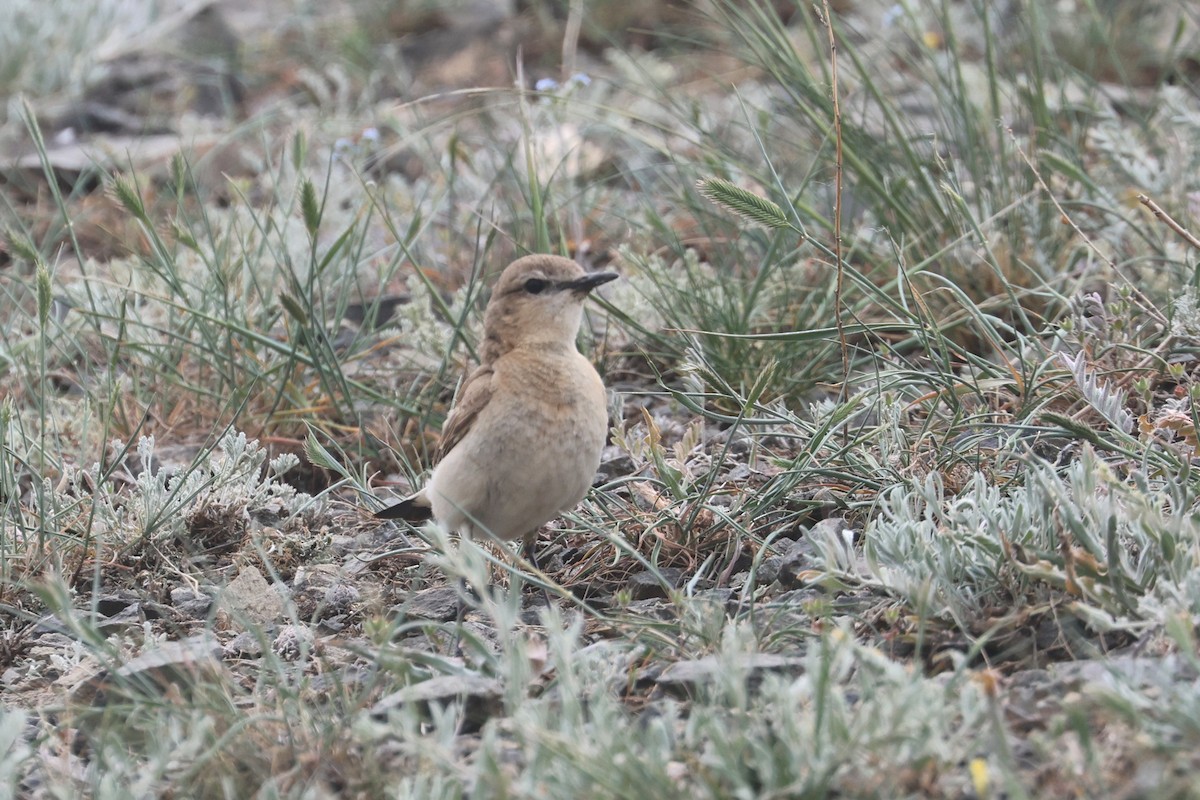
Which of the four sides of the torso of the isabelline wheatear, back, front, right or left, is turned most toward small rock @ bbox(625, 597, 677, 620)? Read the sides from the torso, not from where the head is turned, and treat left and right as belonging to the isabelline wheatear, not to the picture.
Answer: front

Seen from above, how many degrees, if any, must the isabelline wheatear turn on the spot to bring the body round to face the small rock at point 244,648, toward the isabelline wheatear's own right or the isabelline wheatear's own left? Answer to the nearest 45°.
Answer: approximately 90° to the isabelline wheatear's own right

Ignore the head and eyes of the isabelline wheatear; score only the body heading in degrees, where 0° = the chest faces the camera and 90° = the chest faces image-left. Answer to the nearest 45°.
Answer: approximately 315°

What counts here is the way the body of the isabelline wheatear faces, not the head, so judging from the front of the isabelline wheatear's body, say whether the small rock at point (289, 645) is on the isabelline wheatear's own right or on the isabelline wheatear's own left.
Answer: on the isabelline wheatear's own right

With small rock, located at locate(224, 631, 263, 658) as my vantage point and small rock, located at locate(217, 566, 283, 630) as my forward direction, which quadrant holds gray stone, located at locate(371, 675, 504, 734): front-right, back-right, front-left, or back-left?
back-right

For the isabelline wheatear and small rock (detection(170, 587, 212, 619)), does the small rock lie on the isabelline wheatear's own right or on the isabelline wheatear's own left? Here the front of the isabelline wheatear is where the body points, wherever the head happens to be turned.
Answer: on the isabelline wheatear's own right

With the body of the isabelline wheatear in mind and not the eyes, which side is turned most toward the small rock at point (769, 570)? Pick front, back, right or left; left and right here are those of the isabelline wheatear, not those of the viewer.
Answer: front

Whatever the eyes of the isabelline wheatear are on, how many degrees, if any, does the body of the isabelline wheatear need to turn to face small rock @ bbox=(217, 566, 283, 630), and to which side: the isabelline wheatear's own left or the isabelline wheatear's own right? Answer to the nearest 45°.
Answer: approximately 135° to the isabelline wheatear's own right
